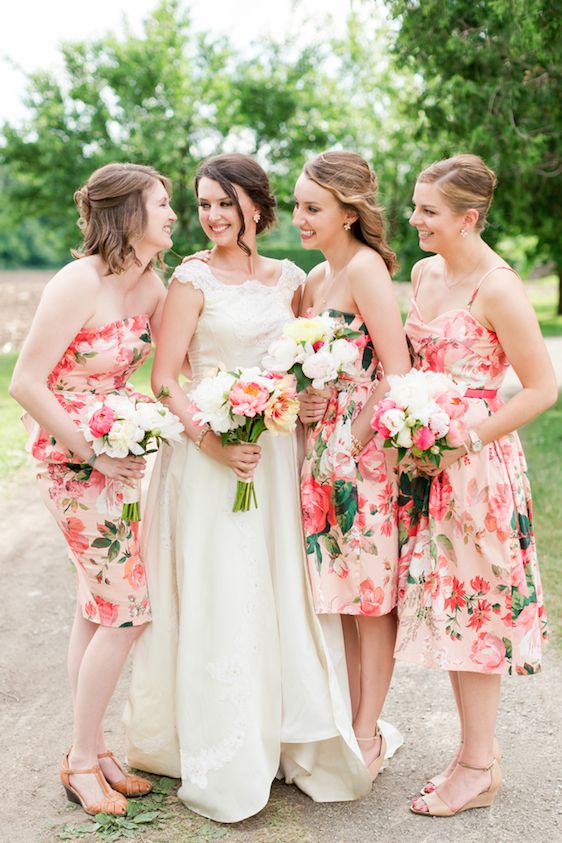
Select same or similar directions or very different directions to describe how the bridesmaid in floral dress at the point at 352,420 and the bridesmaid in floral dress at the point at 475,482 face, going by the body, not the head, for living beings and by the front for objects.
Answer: same or similar directions

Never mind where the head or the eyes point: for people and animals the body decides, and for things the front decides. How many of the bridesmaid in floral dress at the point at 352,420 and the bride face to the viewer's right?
0

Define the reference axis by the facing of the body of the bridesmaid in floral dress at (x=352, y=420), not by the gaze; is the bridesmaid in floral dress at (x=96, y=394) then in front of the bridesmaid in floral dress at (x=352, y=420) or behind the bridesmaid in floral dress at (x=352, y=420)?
in front

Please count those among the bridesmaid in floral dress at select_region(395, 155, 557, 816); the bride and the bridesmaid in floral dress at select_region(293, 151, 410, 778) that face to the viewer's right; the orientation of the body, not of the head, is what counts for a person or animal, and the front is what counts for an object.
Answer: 0

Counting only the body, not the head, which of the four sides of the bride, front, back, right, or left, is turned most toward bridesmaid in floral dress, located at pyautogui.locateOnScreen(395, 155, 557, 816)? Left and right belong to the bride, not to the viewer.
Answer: left

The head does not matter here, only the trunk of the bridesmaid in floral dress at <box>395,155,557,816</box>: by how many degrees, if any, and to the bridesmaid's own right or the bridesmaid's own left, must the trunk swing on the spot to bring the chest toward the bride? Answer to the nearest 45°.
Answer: approximately 45° to the bridesmaid's own right

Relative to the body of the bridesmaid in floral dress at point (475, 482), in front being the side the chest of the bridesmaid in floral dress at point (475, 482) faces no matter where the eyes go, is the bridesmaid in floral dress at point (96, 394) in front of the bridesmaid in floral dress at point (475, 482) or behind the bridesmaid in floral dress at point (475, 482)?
in front

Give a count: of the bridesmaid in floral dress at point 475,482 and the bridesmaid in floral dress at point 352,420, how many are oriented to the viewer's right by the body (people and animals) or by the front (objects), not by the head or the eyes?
0

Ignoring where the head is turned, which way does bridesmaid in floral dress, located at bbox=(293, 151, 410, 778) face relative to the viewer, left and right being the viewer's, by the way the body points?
facing the viewer and to the left of the viewer

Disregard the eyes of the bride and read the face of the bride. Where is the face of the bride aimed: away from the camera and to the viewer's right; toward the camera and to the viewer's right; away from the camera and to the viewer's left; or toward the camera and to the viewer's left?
toward the camera and to the viewer's left

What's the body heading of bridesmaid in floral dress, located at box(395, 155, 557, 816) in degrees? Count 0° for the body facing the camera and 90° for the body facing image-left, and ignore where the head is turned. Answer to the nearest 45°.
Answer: approximately 45°

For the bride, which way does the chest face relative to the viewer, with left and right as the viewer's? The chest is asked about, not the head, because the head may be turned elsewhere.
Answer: facing the viewer
